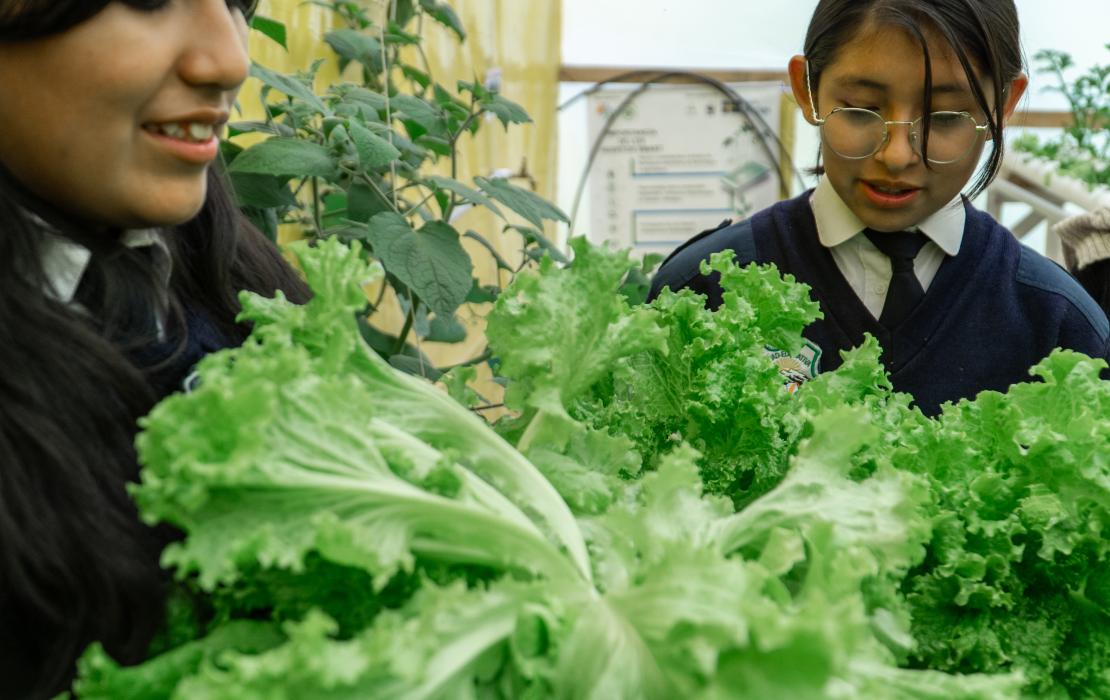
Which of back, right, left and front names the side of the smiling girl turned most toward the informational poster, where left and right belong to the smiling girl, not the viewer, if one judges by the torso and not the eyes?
left

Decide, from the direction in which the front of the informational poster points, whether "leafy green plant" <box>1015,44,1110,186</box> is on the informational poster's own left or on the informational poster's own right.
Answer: on the informational poster's own left

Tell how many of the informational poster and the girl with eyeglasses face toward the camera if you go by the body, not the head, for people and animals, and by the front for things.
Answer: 2

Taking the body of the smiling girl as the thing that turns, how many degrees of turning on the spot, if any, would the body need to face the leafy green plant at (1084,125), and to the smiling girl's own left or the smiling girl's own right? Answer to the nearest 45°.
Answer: approximately 90° to the smiling girl's own left

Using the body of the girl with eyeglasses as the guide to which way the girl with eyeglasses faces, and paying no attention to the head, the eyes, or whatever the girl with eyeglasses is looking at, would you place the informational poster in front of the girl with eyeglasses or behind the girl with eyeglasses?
behind

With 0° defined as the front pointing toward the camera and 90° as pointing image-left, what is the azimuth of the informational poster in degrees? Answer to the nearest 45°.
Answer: approximately 0°

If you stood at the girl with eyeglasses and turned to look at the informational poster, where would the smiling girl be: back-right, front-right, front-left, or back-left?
back-left

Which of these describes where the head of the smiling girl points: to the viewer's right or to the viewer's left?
to the viewer's right

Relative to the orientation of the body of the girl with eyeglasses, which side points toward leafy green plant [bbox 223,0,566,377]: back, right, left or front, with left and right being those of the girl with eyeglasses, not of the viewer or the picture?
right

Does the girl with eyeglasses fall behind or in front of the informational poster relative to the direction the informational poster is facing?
in front

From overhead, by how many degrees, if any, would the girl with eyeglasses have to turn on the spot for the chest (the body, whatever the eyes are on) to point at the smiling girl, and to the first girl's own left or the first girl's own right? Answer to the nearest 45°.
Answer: approximately 45° to the first girl's own right

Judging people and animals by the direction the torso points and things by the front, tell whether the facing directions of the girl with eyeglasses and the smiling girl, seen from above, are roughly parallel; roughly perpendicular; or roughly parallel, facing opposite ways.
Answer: roughly perpendicular

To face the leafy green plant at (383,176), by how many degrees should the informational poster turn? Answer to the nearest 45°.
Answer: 0° — it already faces it
